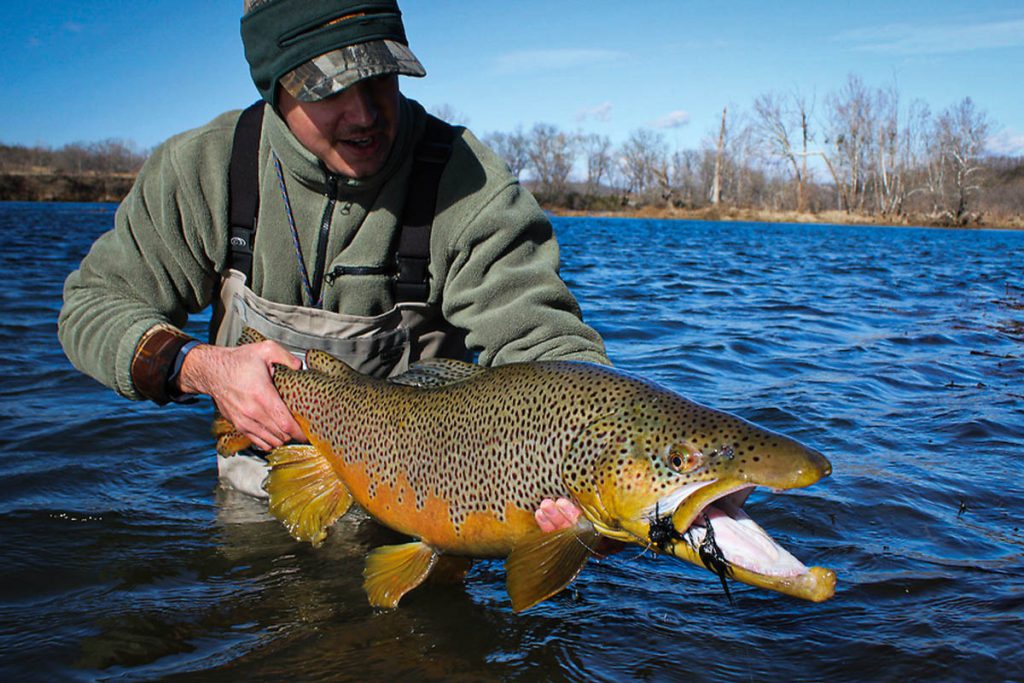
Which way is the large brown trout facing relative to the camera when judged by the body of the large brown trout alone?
to the viewer's right

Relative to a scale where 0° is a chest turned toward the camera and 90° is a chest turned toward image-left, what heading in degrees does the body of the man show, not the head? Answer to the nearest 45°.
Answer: approximately 0°

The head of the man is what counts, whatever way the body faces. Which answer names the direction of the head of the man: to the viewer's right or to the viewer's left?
to the viewer's right
